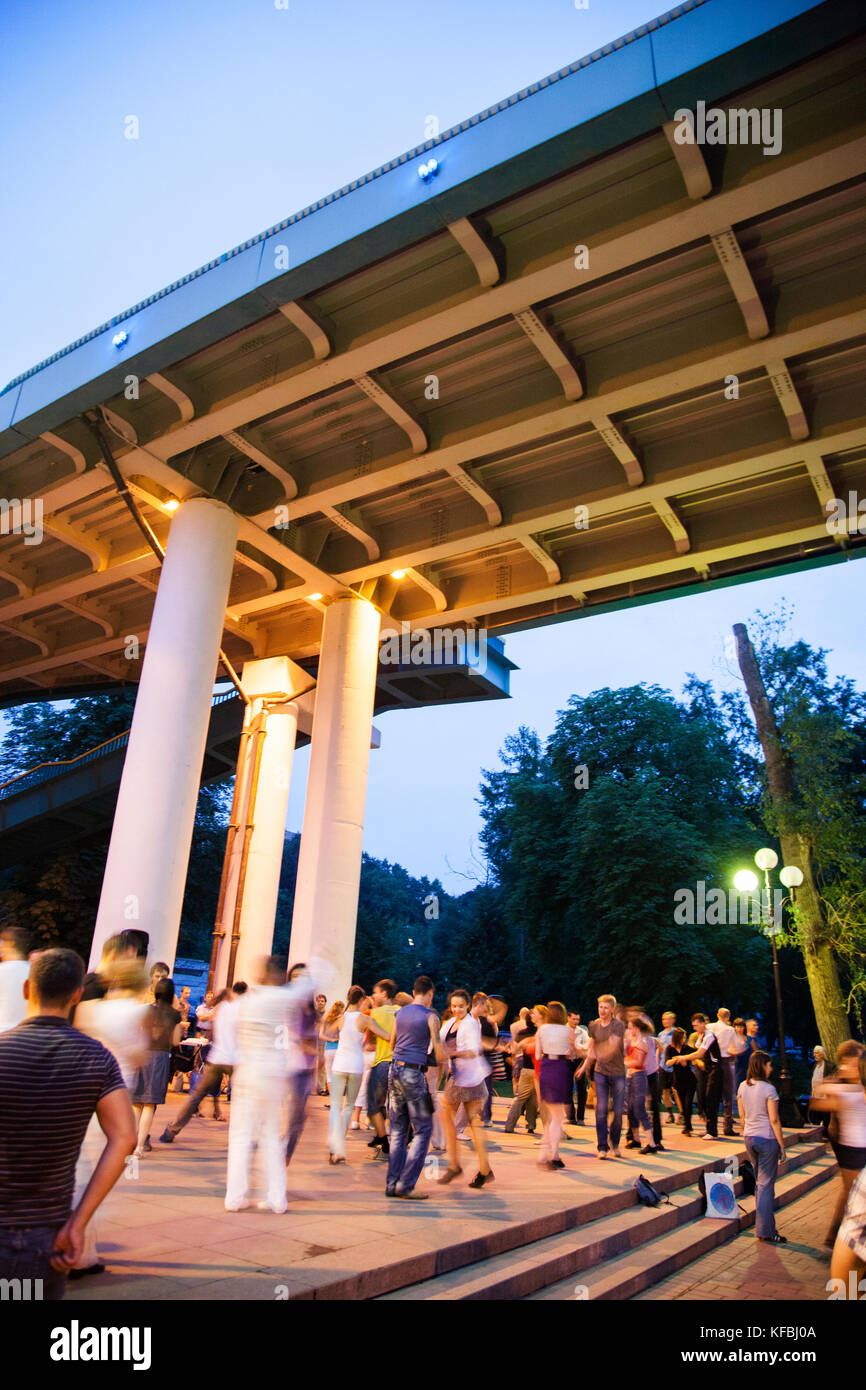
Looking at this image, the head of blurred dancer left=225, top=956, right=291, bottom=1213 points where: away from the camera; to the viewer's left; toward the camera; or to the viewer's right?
away from the camera

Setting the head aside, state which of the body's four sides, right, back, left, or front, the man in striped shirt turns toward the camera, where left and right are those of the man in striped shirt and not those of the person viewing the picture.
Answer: back

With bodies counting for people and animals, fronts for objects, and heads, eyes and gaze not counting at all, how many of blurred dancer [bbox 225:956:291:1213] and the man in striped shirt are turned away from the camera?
2

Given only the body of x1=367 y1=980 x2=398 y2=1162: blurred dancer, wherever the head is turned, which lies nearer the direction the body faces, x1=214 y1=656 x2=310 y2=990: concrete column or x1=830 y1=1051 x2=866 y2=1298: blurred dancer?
the concrete column

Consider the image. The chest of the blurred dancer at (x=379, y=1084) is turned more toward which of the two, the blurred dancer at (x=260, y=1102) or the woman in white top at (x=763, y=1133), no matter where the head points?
the blurred dancer

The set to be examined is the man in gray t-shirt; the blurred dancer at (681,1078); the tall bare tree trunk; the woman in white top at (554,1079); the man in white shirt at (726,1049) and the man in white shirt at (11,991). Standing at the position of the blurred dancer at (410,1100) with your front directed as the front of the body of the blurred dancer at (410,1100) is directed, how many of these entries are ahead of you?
5

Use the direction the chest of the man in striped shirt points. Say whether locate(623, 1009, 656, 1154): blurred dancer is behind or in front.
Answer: in front

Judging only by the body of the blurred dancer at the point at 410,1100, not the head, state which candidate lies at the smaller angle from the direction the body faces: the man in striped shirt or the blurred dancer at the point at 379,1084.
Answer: the blurred dancer

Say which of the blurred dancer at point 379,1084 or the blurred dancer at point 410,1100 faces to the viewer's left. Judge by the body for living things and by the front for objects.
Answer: the blurred dancer at point 379,1084

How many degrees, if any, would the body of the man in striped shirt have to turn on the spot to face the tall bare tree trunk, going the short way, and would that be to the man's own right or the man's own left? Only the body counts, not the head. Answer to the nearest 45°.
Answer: approximately 45° to the man's own right

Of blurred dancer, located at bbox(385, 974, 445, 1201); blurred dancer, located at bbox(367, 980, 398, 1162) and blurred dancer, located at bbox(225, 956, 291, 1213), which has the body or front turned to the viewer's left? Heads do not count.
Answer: blurred dancer, located at bbox(367, 980, 398, 1162)

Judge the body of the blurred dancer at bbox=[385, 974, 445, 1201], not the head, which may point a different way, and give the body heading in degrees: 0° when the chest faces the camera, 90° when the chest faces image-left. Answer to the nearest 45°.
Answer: approximately 225°

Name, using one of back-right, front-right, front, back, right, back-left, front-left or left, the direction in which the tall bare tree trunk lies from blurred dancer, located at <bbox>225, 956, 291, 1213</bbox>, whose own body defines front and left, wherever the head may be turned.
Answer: front-right
